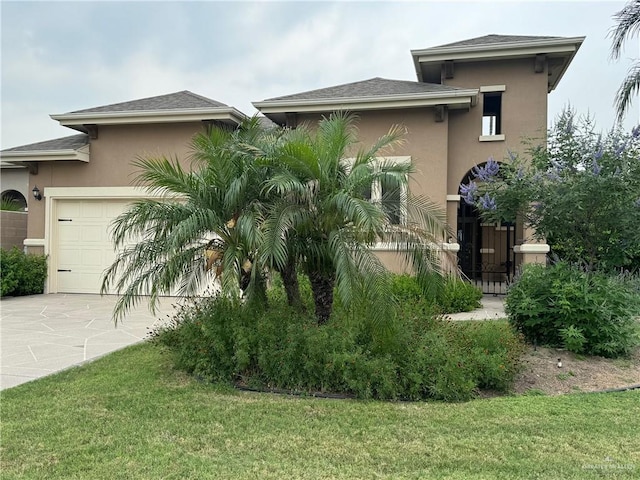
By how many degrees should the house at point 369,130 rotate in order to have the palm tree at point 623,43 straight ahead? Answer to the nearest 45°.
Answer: approximately 90° to its left

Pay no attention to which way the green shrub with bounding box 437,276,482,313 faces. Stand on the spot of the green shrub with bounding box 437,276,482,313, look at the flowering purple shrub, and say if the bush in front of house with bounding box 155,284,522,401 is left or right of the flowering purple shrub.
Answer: right

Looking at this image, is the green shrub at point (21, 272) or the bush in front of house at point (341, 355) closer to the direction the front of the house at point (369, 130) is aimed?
the bush in front of house

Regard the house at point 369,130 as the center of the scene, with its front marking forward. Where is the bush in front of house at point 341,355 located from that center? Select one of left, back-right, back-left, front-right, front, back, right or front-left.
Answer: front

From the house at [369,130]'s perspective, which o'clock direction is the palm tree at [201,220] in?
The palm tree is roughly at 1 o'clock from the house.

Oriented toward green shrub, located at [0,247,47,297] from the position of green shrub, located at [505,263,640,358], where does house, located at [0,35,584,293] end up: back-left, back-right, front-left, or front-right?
front-right

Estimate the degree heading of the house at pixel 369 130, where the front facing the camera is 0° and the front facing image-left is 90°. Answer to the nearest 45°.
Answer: approximately 0°

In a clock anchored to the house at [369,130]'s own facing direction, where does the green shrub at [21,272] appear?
The green shrub is roughly at 3 o'clock from the house.

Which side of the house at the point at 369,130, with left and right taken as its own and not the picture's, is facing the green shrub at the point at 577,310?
front
